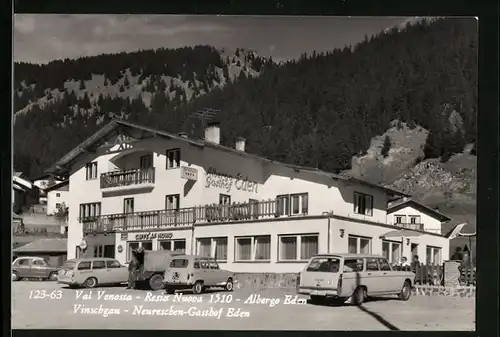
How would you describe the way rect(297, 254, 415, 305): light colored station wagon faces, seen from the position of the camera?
facing away from the viewer and to the right of the viewer
